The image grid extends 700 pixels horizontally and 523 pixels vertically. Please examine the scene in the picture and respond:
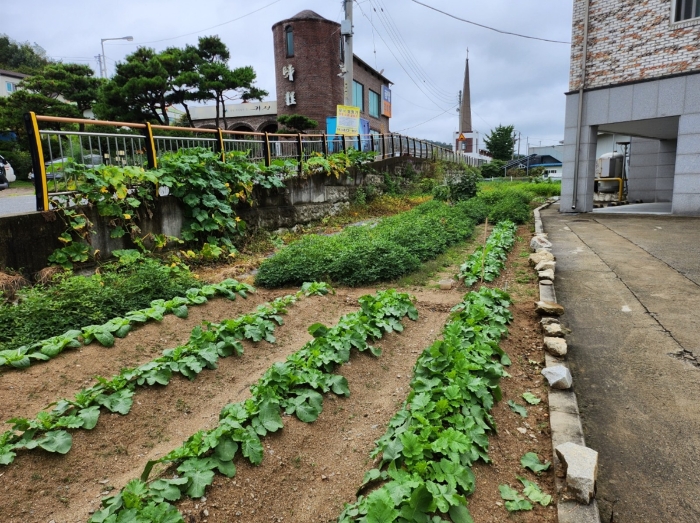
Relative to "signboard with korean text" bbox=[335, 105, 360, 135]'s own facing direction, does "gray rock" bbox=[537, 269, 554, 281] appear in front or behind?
in front

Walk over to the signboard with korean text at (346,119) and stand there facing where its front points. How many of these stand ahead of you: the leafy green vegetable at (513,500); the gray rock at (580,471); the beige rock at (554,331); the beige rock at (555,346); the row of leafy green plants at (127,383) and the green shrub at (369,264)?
6

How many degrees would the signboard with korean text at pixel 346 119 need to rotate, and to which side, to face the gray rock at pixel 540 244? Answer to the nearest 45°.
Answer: approximately 45° to its left

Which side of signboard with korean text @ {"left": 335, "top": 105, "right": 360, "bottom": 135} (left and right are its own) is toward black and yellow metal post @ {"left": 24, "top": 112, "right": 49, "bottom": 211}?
front

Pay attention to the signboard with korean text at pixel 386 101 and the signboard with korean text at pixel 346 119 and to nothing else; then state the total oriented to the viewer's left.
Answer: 0

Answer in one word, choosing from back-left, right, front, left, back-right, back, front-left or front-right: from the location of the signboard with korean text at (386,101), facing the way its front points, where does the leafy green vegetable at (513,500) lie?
front-right

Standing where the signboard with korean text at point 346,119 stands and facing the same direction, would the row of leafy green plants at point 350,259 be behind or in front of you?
in front

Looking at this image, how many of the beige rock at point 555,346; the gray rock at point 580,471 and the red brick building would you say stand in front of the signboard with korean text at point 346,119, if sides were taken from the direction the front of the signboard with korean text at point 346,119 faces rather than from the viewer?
2

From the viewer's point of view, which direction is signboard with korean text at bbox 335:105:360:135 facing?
toward the camera

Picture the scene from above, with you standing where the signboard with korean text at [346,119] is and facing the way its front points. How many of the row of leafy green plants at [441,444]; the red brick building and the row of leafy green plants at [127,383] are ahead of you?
2

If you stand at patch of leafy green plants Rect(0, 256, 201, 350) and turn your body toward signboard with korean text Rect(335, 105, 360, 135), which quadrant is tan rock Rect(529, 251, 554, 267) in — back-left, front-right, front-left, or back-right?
front-right

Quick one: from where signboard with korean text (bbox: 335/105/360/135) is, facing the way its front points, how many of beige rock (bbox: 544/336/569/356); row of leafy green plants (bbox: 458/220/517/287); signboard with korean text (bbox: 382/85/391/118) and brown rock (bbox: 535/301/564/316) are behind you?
1

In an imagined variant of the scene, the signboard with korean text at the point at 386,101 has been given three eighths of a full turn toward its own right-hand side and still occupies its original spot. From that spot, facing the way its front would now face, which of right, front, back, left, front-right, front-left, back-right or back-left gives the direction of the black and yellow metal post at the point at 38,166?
left

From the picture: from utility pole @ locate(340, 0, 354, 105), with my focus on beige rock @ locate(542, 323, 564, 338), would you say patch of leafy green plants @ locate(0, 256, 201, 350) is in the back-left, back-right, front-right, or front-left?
front-right

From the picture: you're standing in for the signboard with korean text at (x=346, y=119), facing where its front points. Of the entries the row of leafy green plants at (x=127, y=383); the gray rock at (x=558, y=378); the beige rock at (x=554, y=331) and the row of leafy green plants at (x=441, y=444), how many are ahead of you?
4

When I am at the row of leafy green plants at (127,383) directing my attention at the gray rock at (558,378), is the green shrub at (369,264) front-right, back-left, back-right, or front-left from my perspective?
front-left

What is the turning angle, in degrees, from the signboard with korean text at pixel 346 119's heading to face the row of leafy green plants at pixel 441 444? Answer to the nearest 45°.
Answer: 0° — it already faces it
